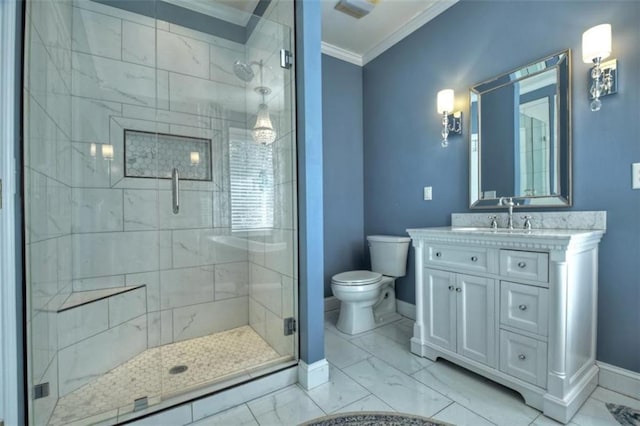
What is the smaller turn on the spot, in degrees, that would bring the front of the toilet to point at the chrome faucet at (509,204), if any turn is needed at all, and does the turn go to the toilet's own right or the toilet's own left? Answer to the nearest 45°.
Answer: approximately 90° to the toilet's own left

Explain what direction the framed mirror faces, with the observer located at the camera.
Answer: facing the viewer and to the left of the viewer

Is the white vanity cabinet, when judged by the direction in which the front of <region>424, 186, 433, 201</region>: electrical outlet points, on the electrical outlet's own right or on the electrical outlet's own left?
on the electrical outlet's own left

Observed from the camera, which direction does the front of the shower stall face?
facing the viewer and to the right of the viewer

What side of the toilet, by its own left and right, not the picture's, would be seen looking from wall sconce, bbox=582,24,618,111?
left

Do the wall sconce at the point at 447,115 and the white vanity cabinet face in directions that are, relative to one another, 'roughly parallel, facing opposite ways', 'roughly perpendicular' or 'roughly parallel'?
roughly parallel

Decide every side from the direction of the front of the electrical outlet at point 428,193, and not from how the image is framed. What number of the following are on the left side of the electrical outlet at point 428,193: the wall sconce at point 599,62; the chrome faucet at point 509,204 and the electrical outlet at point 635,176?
3

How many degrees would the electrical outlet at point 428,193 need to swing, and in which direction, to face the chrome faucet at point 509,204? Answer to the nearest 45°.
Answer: approximately 90° to its left

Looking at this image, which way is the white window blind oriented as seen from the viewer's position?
toward the camera

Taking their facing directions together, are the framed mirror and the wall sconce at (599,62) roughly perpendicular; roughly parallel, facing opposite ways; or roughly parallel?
roughly parallel

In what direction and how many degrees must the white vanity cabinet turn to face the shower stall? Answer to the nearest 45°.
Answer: approximately 45° to its right
